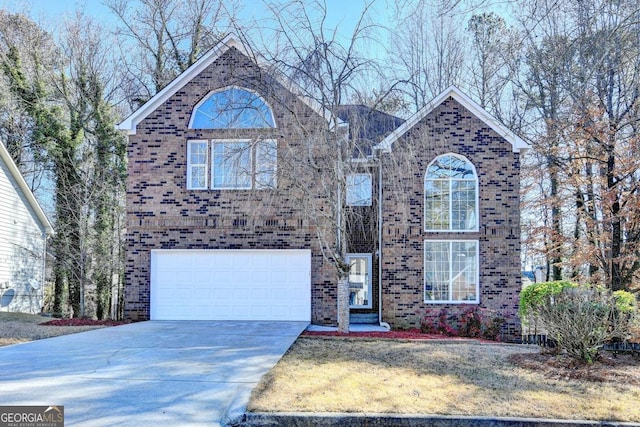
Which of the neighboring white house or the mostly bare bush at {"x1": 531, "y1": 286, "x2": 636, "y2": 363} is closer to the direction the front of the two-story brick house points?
the mostly bare bush

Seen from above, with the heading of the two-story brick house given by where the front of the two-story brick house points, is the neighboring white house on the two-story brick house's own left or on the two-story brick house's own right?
on the two-story brick house's own right

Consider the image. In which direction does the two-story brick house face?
toward the camera

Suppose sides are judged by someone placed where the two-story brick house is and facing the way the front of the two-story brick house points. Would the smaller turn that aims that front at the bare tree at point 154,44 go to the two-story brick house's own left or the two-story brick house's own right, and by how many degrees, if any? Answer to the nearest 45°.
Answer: approximately 135° to the two-story brick house's own right

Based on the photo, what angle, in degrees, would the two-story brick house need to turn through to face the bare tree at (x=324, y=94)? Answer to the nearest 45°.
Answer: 0° — it already faces it

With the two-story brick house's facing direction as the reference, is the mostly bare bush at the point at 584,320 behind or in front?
in front

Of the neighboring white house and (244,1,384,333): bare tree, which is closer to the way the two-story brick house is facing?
the bare tree
